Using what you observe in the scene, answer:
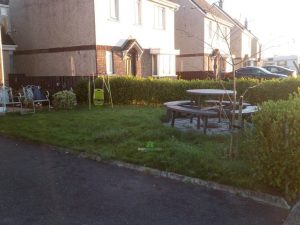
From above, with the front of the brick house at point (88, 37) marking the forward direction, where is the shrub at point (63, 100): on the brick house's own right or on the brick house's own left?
on the brick house's own right

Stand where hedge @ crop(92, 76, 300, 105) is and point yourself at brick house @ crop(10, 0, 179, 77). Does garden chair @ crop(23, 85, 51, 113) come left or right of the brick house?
left

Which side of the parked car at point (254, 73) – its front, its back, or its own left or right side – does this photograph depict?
right

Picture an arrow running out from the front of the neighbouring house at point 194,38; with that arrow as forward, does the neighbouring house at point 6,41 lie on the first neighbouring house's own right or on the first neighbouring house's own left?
on the first neighbouring house's own right

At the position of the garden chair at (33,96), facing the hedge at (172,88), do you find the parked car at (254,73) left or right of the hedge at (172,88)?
left

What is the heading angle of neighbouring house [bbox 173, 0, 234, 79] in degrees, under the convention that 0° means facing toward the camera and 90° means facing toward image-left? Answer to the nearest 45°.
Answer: approximately 315°

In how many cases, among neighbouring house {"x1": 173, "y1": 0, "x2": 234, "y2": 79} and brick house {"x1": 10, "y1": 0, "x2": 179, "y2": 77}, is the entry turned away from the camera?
0
